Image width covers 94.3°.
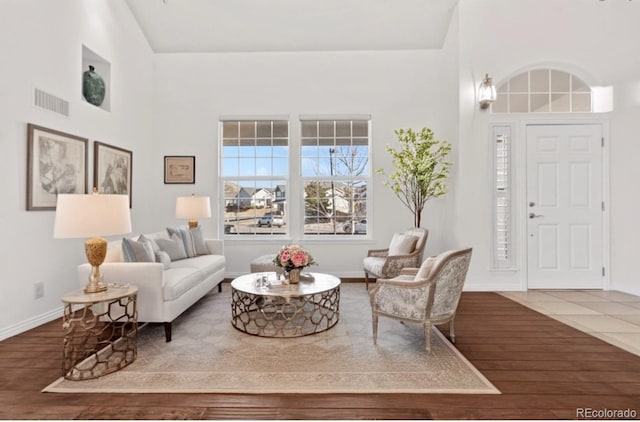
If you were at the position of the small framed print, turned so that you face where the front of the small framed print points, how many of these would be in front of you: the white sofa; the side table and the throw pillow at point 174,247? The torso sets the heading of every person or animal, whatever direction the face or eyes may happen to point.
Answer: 3

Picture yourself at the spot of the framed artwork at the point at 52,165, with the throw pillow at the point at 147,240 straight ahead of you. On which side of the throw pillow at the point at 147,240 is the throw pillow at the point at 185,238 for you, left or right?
left

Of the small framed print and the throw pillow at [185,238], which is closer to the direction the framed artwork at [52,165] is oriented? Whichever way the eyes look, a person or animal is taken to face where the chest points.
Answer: the throw pillow

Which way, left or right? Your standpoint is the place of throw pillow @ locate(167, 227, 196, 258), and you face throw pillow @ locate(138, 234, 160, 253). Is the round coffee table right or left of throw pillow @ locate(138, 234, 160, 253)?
left

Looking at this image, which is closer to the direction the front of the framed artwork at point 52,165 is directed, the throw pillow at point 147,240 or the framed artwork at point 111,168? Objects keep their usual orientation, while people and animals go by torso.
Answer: the throw pillow

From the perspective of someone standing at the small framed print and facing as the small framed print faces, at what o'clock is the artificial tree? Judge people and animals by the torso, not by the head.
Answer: The artificial tree is roughly at 10 o'clock from the small framed print.

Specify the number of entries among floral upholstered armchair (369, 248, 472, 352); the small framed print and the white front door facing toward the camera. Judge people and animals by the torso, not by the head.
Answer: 2

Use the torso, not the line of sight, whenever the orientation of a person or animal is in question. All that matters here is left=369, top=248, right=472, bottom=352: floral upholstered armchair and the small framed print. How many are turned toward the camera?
1

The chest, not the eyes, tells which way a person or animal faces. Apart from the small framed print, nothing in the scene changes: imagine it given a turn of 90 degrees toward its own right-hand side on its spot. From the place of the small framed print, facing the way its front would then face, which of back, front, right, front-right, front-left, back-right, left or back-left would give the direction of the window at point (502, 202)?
back-left

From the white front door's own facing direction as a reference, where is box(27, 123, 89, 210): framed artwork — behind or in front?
in front
